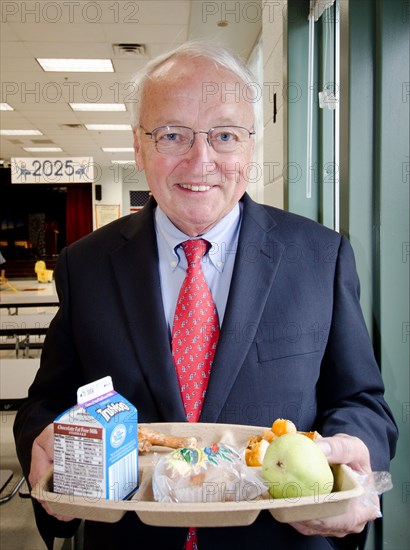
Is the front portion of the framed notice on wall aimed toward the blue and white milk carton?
yes

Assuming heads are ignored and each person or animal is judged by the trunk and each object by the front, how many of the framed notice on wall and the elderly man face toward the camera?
2

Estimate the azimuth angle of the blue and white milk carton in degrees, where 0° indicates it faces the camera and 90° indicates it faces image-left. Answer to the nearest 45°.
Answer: approximately 315°

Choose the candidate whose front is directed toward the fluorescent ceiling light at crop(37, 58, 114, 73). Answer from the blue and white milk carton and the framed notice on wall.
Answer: the framed notice on wall

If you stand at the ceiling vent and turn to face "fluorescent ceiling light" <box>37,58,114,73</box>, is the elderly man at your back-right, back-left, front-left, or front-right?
back-left

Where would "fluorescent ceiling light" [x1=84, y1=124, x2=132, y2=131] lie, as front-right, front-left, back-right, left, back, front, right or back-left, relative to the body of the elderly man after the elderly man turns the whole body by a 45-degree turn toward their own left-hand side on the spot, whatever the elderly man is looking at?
back-left

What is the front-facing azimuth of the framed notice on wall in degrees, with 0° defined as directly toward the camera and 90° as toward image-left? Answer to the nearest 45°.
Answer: approximately 0°

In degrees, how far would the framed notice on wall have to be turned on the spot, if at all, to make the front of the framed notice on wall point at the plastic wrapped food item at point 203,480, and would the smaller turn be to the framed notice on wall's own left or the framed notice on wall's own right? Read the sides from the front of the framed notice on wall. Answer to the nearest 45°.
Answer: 0° — it already faces it

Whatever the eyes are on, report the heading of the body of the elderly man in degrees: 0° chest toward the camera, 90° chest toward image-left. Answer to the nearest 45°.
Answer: approximately 0°

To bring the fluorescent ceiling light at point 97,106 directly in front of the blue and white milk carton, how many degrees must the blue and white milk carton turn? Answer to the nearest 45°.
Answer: approximately 135° to its left

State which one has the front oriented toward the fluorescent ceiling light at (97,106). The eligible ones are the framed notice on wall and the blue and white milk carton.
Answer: the framed notice on wall

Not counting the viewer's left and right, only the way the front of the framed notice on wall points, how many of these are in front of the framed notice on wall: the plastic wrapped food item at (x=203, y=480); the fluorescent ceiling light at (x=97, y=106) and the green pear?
3
